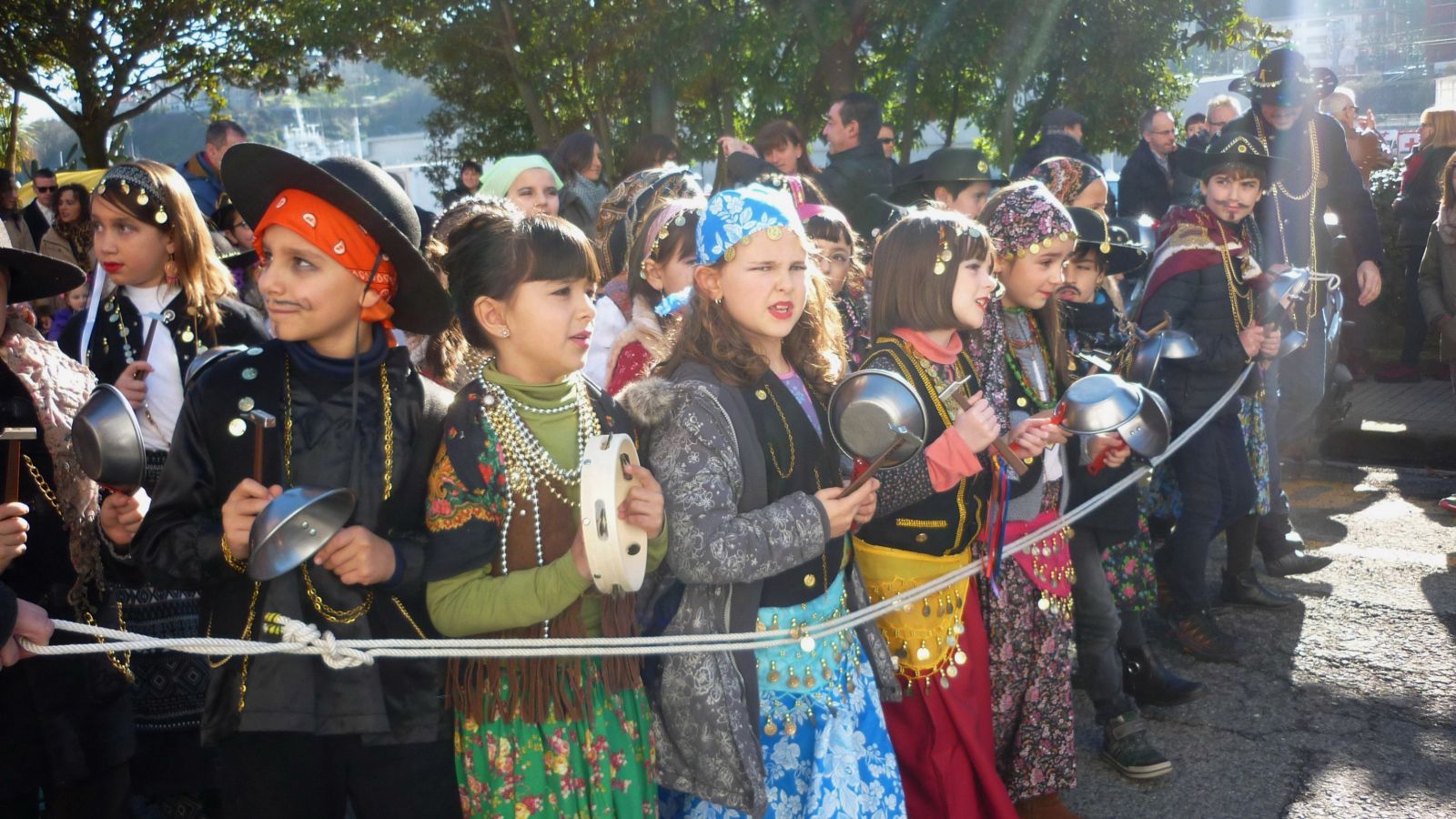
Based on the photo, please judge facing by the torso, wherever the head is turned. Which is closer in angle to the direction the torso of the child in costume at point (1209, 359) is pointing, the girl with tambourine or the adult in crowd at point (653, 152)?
the girl with tambourine

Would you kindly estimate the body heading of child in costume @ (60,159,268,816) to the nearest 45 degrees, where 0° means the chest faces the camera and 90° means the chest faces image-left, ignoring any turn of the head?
approximately 45°

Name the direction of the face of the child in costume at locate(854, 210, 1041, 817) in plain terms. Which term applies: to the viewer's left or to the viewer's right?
to the viewer's right

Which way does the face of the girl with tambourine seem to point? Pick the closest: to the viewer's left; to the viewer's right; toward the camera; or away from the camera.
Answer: to the viewer's right

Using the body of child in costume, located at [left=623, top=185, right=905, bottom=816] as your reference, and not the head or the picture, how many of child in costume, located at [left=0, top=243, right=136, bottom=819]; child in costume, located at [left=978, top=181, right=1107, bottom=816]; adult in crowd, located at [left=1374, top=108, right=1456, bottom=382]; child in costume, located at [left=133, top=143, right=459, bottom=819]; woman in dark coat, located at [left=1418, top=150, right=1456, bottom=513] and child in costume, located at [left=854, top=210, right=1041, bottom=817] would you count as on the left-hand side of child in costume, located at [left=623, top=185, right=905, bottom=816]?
4

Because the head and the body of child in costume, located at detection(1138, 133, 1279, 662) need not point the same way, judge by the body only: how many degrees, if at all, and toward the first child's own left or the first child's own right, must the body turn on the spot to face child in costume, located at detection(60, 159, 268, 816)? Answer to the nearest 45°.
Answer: approximately 90° to the first child's own right
